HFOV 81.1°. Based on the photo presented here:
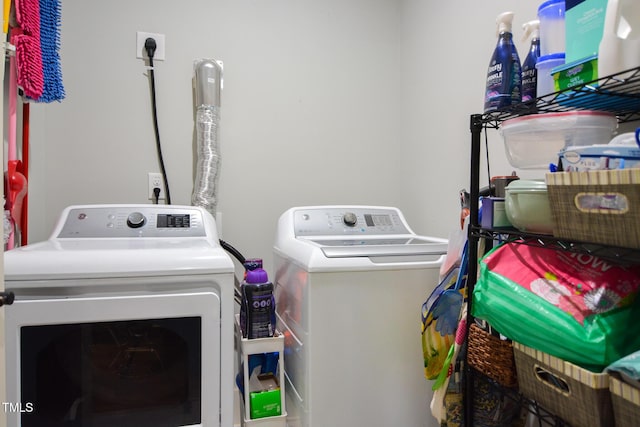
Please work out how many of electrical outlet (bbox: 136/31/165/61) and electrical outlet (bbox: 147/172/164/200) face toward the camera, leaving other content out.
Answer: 2

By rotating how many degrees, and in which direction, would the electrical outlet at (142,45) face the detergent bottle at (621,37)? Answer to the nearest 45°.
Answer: approximately 45° to its left

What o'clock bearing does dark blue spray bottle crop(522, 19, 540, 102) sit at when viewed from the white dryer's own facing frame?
The dark blue spray bottle is roughly at 10 o'clock from the white dryer.

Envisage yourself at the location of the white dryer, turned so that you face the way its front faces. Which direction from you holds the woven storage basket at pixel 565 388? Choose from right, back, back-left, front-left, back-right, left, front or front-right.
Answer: front-left

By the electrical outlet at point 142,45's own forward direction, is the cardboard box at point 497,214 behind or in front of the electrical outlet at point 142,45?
in front

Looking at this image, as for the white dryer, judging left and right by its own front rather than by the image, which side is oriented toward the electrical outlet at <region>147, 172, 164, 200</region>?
back

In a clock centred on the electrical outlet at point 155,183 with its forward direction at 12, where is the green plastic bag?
The green plastic bag is roughly at 11 o'clock from the electrical outlet.

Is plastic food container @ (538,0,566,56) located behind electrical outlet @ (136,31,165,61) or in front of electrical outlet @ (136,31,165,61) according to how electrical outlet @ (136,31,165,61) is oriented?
in front

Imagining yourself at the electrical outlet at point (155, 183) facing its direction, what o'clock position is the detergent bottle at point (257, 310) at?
The detergent bottle is roughly at 11 o'clock from the electrical outlet.

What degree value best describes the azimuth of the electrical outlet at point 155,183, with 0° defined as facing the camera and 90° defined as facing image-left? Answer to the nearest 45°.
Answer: approximately 0°

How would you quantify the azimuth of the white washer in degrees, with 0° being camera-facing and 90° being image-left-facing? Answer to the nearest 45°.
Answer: approximately 0°
